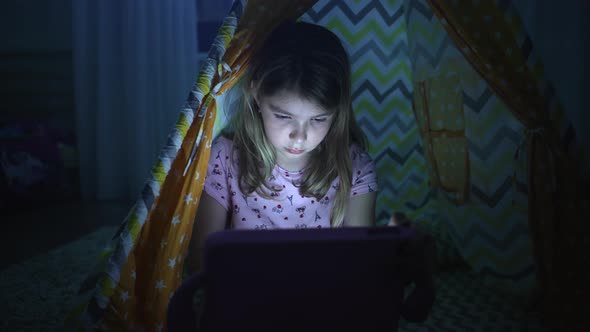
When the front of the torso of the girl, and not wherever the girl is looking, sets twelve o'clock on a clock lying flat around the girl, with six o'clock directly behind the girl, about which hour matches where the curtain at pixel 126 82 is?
The curtain is roughly at 5 o'clock from the girl.

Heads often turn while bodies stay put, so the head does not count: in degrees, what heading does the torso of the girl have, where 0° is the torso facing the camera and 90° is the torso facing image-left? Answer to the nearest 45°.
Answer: approximately 0°
